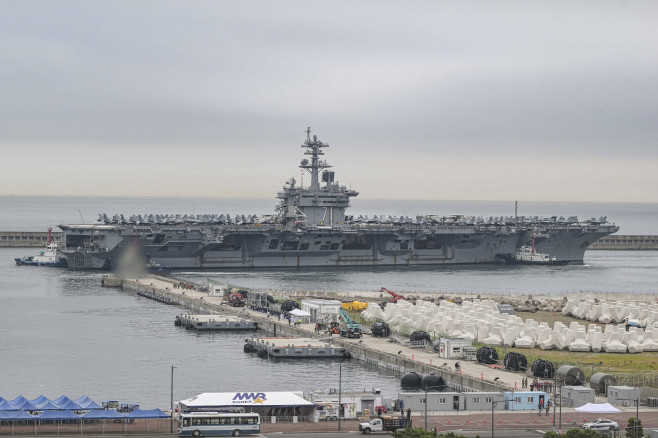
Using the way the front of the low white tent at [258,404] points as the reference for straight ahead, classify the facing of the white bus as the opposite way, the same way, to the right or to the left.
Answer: to the right

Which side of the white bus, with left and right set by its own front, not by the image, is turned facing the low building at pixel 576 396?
back

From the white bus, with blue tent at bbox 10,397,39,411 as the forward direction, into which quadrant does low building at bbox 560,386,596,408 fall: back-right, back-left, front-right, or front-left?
back-right

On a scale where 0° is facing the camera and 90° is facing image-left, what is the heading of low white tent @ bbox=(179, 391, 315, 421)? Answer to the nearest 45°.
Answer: approximately 0°

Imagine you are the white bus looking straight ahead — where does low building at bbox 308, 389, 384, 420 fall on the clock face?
The low building is roughly at 5 o'clock from the white bus.

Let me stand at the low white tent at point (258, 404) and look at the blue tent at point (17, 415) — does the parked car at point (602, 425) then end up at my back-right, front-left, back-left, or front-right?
back-left

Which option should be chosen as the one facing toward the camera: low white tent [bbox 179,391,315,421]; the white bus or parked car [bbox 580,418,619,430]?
the low white tent

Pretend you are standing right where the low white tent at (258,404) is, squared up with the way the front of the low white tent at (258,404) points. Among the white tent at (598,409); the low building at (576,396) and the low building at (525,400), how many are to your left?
3

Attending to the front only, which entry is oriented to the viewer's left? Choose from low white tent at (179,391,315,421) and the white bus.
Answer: the white bus

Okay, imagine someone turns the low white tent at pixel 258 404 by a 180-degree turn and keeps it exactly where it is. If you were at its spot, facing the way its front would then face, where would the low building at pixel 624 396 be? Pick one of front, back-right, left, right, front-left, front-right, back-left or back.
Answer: right

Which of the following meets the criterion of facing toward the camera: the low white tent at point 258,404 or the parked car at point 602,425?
the low white tent

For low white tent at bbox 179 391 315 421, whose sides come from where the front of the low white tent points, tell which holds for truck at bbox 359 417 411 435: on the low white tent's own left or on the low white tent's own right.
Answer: on the low white tent's own left

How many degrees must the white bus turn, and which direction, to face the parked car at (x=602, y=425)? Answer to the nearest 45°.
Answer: approximately 180°

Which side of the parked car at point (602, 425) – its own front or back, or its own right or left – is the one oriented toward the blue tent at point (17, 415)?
front

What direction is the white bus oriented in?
to the viewer's left

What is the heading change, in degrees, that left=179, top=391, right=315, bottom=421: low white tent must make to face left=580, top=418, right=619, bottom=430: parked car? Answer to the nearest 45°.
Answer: approximately 90° to its left

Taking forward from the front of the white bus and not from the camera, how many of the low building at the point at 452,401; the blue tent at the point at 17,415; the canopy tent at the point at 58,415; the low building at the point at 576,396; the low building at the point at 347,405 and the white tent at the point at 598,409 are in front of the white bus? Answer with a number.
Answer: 2

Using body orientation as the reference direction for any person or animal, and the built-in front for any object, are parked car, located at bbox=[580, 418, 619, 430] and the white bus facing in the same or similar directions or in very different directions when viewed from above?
same or similar directions
